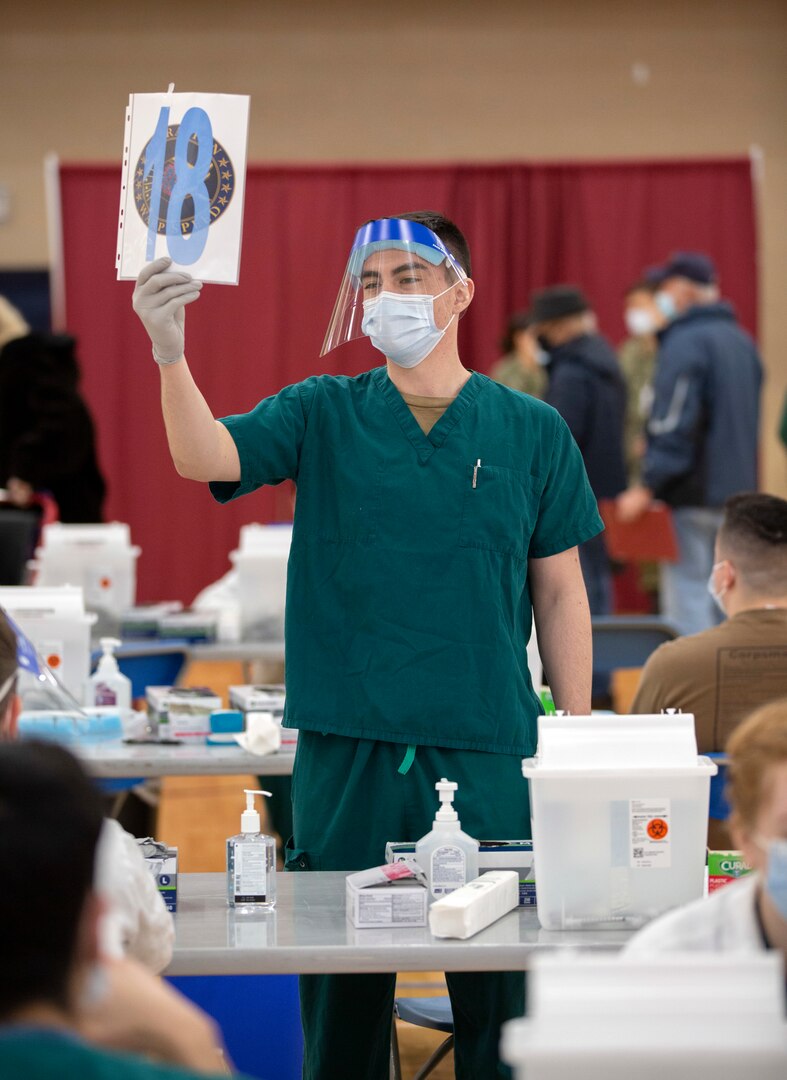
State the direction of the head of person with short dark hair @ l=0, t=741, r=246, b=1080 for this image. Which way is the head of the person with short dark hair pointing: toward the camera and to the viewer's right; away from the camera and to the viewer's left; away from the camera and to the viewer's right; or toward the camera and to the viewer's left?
away from the camera and to the viewer's right

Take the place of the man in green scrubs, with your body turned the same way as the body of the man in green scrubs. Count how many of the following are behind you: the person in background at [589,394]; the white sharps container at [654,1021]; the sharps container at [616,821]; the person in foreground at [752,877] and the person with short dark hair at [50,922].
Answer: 1

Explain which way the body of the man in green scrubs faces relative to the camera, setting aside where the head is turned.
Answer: toward the camera

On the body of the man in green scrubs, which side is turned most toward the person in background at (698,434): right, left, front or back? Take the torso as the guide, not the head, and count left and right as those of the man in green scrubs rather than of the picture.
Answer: back

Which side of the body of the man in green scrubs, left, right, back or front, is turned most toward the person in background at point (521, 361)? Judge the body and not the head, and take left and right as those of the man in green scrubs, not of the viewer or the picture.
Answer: back

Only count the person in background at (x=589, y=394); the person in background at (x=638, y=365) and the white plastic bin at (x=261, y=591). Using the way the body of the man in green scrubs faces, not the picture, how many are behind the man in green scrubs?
3

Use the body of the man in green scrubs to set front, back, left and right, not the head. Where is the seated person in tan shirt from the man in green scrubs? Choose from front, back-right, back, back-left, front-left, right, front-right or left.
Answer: back-left

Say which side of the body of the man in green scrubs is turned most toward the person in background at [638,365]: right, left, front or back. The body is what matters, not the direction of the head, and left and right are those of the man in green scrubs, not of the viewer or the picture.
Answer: back

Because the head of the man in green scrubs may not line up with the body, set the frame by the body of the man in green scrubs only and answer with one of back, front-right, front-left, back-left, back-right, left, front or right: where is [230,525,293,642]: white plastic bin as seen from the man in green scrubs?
back

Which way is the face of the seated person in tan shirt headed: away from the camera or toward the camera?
away from the camera

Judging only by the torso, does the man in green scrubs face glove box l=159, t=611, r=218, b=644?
no

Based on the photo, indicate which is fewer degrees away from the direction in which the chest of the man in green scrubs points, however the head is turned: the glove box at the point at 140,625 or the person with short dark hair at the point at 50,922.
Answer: the person with short dark hair
